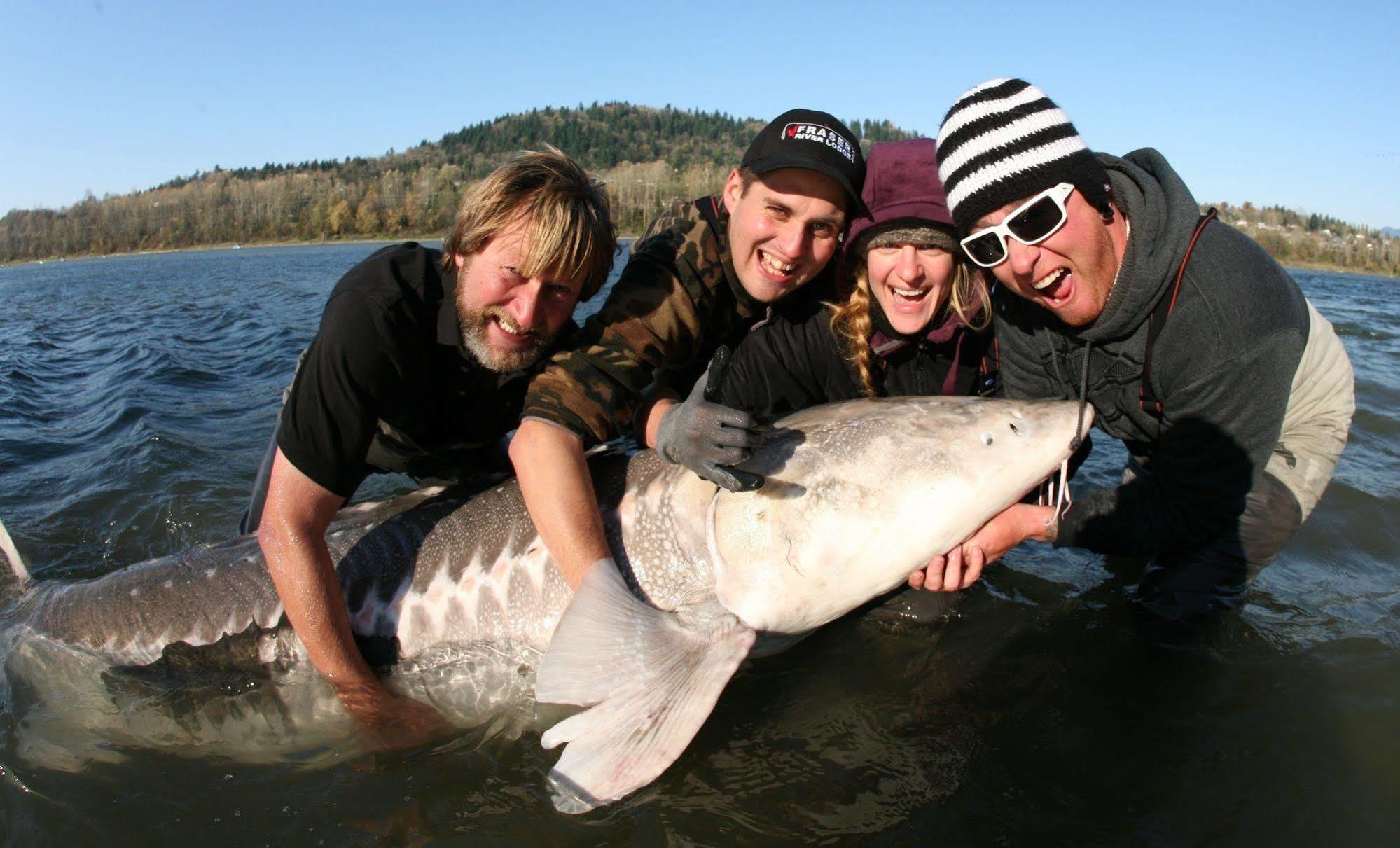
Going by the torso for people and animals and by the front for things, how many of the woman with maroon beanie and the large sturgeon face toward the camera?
1

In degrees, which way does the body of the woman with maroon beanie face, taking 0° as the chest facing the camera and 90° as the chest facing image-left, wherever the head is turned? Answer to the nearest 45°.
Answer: approximately 0°

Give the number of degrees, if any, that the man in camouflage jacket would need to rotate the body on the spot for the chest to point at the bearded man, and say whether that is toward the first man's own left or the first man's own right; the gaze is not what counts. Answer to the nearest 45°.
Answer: approximately 135° to the first man's own right

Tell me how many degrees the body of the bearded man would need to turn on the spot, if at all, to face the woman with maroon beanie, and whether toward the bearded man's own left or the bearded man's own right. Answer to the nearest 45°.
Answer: approximately 45° to the bearded man's own left

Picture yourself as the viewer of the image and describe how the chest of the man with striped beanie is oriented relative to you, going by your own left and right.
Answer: facing the viewer and to the left of the viewer

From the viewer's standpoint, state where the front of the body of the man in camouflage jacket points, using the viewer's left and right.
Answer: facing the viewer and to the right of the viewer

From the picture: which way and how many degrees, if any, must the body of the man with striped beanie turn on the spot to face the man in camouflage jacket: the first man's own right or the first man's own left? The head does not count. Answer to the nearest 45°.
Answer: approximately 45° to the first man's own right

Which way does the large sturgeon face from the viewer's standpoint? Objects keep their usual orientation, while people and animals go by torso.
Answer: to the viewer's right

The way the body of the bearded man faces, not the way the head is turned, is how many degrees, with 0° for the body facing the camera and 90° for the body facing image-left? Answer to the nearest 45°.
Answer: approximately 315°
